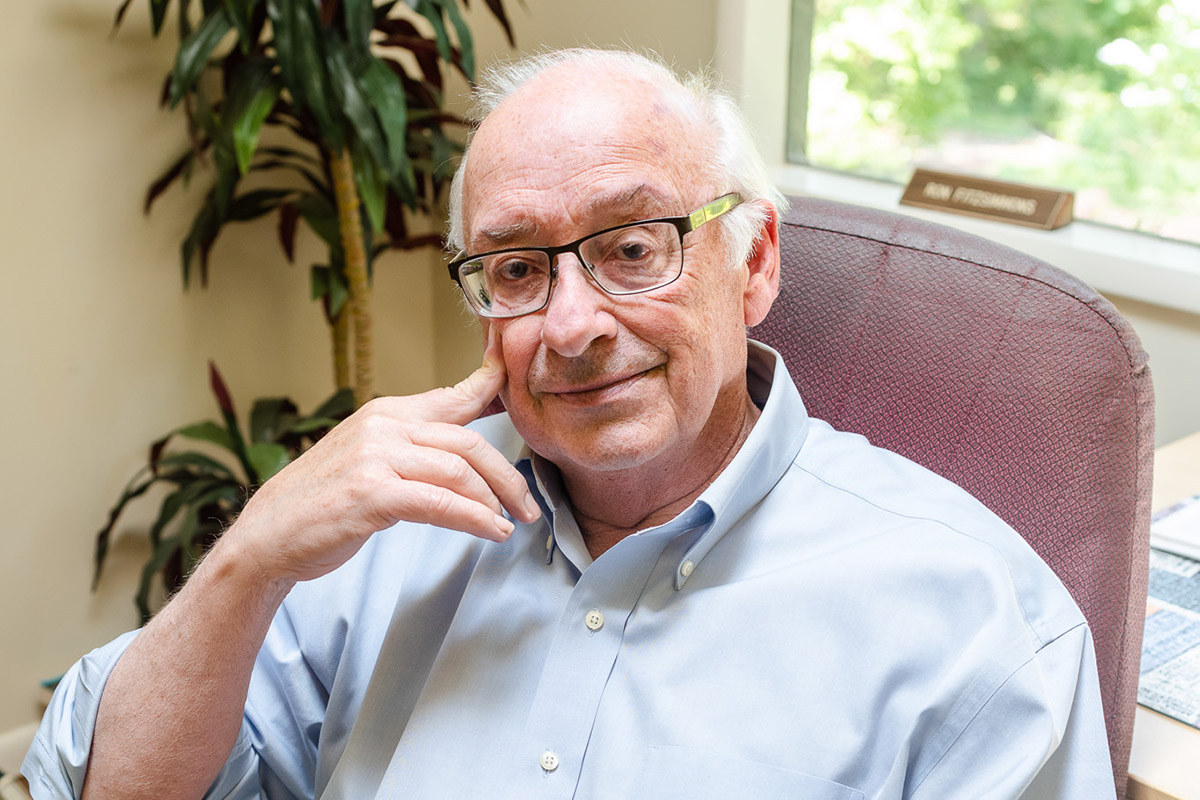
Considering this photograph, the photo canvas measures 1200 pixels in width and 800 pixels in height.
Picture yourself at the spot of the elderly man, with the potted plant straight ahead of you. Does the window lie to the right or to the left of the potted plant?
right

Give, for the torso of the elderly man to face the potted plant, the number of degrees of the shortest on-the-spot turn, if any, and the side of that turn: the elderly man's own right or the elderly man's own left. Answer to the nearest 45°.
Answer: approximately 135° to the elderly man's own right

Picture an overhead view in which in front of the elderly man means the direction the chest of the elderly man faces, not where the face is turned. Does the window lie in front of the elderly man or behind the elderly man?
behind

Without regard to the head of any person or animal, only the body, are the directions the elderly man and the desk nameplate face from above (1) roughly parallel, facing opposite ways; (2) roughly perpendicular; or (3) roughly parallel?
roughly parallel

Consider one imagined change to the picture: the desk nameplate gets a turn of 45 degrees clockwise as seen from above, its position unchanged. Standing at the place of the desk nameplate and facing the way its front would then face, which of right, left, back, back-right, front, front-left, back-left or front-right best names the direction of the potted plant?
front

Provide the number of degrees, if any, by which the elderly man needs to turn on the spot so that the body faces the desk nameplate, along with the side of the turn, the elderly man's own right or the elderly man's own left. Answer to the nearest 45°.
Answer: approximately 180°

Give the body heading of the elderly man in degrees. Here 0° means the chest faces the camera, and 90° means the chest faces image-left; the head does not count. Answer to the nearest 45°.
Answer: approximately 45°

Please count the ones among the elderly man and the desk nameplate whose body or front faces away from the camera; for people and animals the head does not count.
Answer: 0
